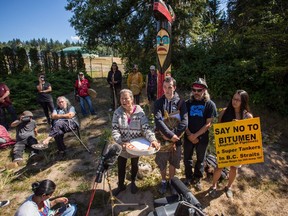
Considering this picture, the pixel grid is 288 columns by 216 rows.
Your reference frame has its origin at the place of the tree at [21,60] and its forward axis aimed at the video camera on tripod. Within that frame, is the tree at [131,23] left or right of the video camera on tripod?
left

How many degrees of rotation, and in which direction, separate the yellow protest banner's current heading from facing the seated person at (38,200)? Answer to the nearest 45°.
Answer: approximately 45° to its right

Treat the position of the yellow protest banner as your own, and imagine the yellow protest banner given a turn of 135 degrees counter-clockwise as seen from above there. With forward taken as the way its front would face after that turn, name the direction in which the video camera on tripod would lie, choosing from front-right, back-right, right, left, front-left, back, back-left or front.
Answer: back

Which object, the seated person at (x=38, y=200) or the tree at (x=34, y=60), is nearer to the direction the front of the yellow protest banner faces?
the seated person

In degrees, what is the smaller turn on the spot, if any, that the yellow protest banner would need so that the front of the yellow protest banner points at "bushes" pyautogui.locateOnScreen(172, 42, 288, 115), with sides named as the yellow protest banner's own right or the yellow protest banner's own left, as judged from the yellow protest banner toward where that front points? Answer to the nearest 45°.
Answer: approximately 180°

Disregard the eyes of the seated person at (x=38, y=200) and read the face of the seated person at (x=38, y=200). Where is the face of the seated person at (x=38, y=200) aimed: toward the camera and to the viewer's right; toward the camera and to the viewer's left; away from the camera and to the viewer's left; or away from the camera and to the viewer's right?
away from the camera and to the viewer's right

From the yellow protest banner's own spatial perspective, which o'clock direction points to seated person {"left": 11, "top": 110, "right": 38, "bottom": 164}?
The seated person is roughly at 3 o'clock from the yellow protest banner.

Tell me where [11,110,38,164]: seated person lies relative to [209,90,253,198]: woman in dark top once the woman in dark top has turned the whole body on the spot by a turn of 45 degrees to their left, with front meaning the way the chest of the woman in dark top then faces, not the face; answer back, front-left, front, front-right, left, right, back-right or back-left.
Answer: right

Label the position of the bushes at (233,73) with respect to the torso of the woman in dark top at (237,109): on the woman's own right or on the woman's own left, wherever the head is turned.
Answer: on the woman's own right

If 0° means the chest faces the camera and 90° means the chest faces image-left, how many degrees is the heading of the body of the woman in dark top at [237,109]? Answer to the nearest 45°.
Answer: approximately 45°

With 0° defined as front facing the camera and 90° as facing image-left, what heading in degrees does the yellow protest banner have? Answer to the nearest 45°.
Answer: approximately 0°

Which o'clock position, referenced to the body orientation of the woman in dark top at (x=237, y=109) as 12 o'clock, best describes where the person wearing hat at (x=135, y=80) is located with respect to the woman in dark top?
The person wearing hat is roughly at 3 o'clock from the woman in dark top.

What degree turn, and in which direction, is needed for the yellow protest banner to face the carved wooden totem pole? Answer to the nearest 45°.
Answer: approximately 135° to its right
